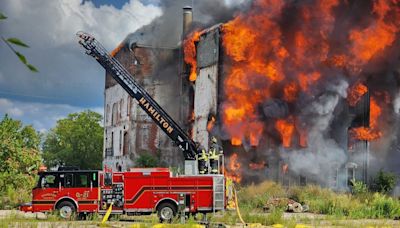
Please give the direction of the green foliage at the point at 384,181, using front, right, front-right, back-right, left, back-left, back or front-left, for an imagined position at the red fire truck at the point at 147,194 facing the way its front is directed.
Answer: back-right

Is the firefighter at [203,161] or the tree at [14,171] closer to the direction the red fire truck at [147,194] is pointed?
the tree

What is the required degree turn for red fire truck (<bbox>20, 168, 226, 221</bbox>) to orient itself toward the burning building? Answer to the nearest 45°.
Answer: approximately 135° to its right

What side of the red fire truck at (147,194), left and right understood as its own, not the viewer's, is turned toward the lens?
left

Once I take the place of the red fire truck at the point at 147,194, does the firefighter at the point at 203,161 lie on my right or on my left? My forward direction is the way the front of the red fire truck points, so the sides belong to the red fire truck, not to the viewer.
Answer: on my right

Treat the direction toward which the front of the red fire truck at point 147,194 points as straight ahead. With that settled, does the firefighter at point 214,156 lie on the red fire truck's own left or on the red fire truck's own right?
on the red fire truck's own right

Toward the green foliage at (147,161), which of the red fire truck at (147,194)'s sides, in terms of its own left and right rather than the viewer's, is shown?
right

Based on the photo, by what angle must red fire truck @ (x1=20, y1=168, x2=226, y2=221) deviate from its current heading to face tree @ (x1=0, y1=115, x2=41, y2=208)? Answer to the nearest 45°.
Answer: approximately 45° to its right
